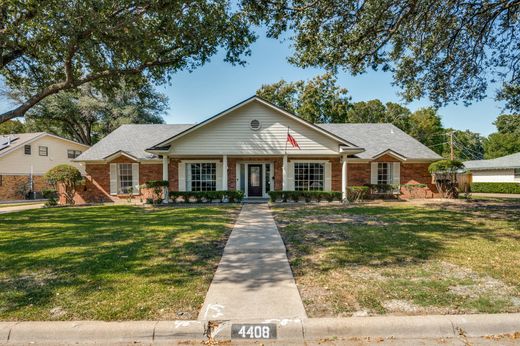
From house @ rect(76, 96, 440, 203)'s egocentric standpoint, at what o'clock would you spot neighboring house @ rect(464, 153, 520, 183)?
The neighboring house is roughly at 8 o'clock from the house.

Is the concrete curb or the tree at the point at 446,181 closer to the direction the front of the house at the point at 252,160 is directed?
the concrete curb

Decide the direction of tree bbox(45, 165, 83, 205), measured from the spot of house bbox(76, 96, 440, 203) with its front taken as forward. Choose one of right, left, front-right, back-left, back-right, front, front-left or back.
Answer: right

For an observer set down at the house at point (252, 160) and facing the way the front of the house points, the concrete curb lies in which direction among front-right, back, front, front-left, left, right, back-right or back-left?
front

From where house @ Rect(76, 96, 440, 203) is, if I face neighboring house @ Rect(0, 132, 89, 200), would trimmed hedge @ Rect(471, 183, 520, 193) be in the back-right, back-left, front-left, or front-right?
back-right

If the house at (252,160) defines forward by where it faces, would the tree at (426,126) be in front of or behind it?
behind

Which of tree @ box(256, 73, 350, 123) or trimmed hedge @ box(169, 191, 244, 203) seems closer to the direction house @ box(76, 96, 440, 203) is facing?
the trimmed hedge

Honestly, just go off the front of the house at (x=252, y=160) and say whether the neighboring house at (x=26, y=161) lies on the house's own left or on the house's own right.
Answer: on the house's own right

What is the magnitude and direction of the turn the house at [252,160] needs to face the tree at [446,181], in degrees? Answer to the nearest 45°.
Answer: approximately 90° to its left

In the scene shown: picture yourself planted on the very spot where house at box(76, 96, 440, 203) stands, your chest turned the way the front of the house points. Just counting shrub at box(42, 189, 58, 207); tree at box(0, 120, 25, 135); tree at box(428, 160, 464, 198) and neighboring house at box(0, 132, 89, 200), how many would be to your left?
1

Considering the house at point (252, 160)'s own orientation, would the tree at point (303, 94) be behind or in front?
behind

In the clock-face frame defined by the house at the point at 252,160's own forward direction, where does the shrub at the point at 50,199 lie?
The shrub is roughly at 3 o'clock from the house.

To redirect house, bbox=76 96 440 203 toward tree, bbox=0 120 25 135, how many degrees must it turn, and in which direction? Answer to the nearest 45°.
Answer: approximately 135° to its right

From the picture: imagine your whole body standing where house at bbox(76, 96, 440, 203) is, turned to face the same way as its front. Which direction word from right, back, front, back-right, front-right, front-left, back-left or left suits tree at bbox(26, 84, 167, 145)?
back-right

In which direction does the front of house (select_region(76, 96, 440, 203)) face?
toward the camera
